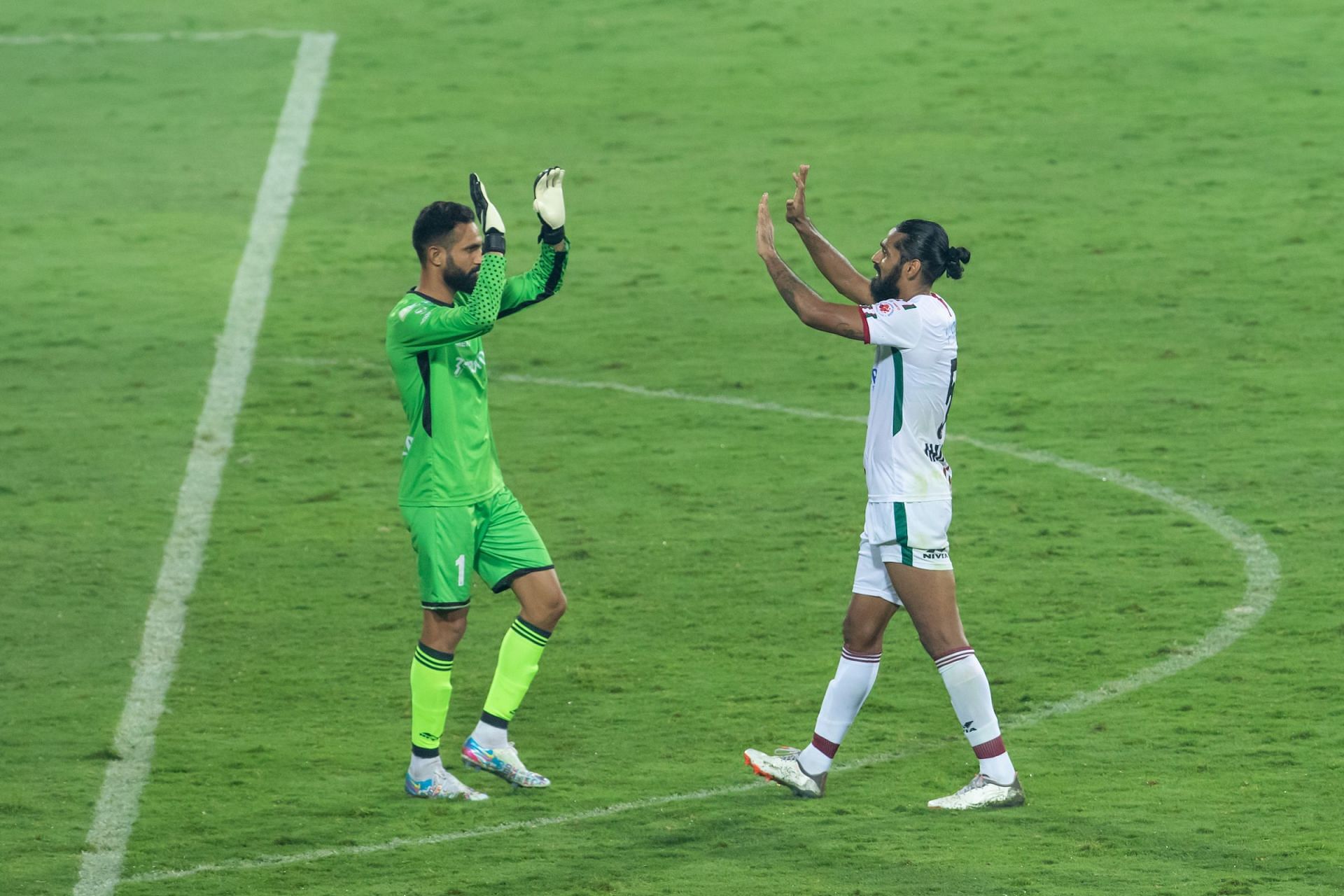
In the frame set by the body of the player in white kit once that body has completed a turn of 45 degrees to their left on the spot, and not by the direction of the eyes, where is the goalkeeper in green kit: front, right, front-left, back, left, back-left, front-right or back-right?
front-right

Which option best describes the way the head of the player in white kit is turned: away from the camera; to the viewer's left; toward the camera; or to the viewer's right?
to the viewer's left

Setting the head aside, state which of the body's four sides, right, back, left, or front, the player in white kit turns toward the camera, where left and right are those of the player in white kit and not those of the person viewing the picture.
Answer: left
